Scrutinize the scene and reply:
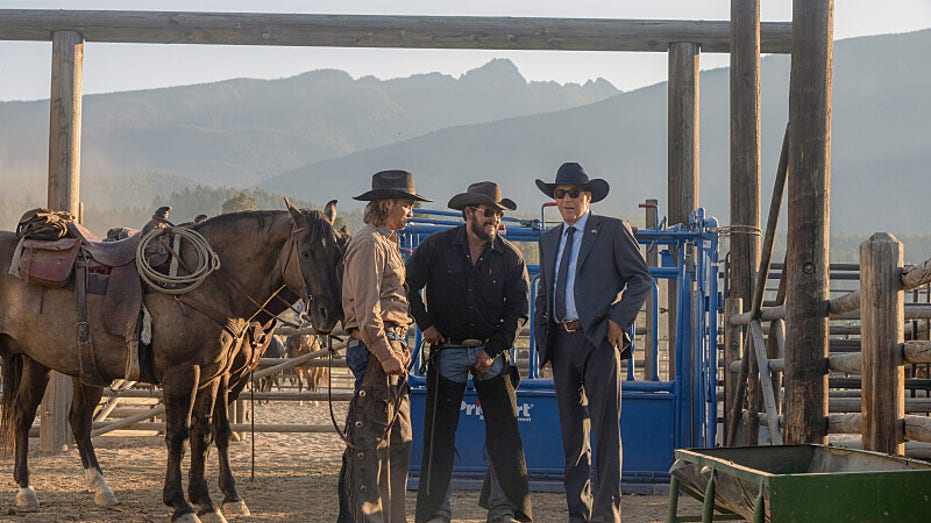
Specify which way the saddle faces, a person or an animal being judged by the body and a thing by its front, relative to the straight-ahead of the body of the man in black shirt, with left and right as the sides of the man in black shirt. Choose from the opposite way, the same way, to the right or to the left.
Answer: to the left

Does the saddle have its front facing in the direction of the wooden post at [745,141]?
yes

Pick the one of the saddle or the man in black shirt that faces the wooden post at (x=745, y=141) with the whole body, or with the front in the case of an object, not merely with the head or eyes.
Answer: the saddle

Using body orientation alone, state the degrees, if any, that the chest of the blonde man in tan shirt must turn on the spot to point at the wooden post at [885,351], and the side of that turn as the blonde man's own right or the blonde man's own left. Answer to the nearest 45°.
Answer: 0° — they already face it

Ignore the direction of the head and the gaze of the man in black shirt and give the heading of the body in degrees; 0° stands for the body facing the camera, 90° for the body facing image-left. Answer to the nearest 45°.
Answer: approximately 0°

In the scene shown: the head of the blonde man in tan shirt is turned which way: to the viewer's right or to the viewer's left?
to the viewer's right

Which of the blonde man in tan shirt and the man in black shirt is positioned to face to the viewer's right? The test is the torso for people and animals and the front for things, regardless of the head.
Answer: the blonde man in tan shirt

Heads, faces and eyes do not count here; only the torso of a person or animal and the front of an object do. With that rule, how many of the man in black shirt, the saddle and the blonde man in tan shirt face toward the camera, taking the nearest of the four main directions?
1

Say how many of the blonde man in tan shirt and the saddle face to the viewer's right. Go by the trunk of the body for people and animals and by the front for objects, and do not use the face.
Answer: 2

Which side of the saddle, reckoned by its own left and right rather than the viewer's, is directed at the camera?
right

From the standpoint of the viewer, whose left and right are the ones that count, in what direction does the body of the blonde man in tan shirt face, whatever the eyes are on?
facing to the right of the viewer

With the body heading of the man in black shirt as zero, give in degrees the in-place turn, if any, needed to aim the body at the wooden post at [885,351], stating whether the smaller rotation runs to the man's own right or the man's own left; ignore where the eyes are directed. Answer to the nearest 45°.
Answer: approximately 45° to the man's own left
